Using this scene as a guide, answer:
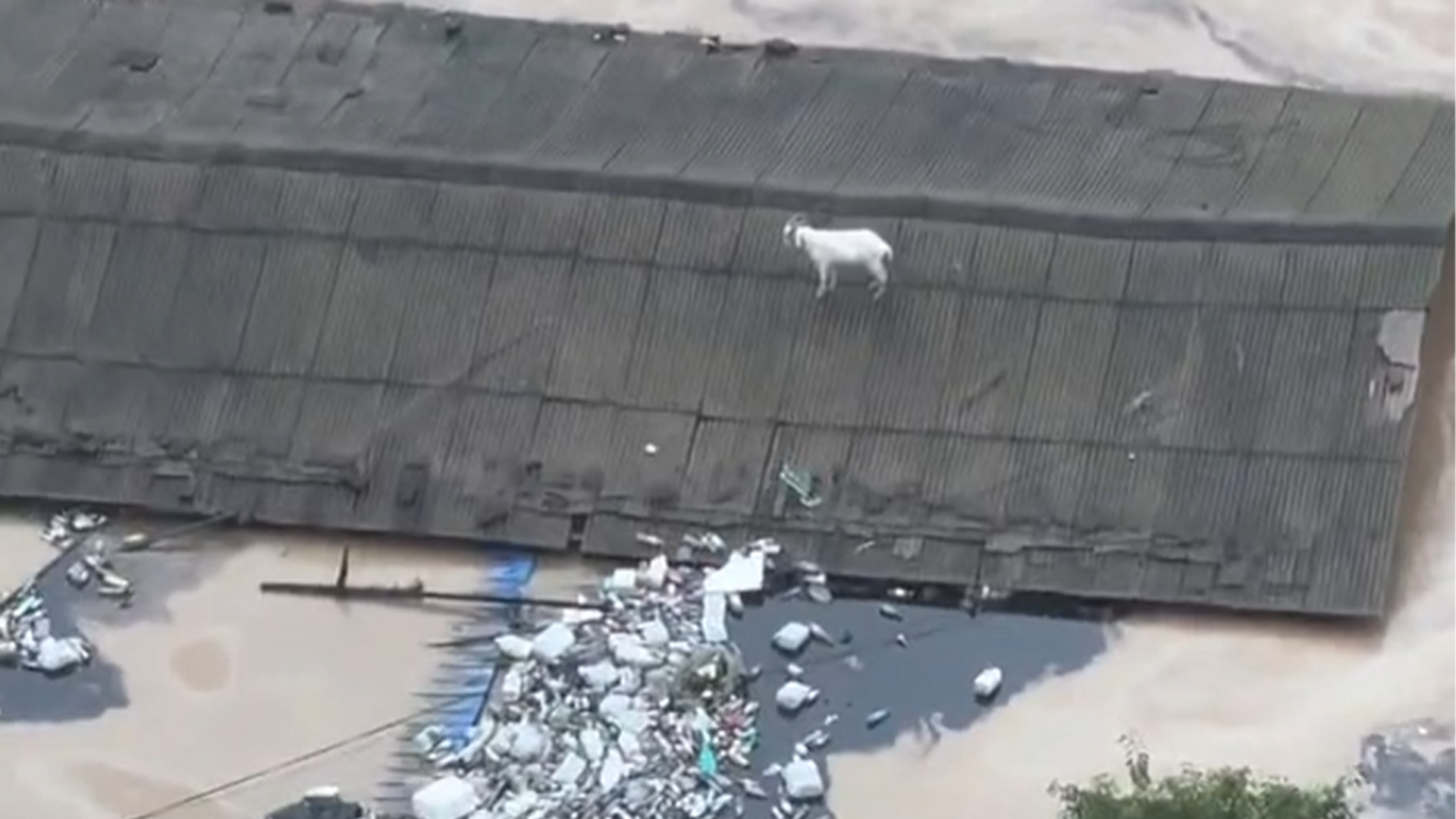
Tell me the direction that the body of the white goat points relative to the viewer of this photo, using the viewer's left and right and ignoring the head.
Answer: facing to the left of the viewer
